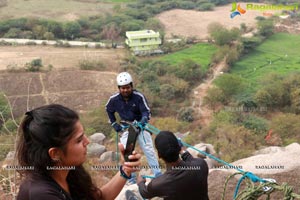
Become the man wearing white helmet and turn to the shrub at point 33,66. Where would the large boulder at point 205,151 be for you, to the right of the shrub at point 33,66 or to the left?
right

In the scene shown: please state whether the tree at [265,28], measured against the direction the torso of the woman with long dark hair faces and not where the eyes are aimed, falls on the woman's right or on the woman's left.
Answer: on the woman's left

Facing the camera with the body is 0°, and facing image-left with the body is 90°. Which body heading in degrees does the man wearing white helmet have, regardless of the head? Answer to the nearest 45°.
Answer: approximately 0°

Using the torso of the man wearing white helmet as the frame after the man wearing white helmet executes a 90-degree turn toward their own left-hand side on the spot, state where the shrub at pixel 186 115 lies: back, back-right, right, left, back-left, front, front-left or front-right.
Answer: left

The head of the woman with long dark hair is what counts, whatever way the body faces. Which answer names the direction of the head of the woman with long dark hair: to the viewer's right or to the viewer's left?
to the viewer's right

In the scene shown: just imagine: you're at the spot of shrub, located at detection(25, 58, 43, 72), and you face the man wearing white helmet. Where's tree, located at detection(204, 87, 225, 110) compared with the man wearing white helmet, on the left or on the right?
left

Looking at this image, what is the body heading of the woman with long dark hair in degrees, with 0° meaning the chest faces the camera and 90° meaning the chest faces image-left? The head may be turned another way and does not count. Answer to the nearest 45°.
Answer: approximately 270°

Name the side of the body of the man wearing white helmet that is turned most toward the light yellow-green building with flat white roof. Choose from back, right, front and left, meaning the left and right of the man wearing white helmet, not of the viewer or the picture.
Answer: back

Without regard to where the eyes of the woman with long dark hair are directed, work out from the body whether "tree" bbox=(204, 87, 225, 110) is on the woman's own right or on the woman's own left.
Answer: on the woman's own left

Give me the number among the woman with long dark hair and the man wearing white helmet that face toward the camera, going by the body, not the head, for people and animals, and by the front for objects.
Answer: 1

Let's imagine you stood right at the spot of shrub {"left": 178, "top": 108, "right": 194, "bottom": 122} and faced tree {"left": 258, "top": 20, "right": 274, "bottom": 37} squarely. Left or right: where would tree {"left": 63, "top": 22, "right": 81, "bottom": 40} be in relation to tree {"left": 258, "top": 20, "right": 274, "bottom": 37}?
left

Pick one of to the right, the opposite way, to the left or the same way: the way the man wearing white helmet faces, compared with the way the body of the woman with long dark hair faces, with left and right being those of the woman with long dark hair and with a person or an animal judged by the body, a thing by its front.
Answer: to the right

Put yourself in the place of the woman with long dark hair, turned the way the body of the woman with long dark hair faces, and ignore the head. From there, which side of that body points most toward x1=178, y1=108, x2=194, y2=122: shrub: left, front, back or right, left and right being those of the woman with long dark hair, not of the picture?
left
